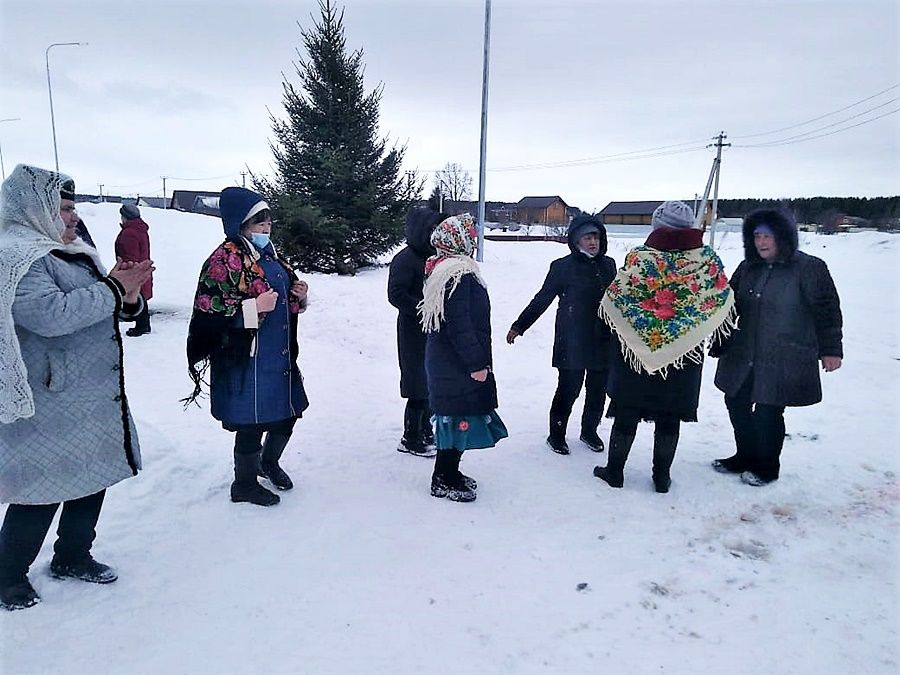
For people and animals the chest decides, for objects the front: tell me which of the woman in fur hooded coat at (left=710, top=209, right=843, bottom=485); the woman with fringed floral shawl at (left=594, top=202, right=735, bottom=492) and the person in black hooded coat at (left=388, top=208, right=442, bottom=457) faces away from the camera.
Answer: the woman with fringed floral shawl

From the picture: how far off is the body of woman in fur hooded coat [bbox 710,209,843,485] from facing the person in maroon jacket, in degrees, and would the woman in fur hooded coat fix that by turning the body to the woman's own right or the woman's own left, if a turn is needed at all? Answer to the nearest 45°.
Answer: approximately 45° to the woman's own right

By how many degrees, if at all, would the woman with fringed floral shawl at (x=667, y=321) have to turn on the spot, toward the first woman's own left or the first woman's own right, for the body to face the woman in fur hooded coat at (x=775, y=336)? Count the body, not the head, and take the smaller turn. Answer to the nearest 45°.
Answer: approximately 45° to the first woman's own right

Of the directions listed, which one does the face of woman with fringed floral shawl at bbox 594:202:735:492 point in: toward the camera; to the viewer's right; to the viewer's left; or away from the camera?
away from the camera

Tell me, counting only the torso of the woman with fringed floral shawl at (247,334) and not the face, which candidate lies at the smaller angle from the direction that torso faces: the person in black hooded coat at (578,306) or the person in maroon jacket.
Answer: the person in black hooded coat

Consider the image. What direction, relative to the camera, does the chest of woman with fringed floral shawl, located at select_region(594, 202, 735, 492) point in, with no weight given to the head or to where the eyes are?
away from the camera

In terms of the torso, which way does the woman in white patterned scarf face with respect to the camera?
to the viewer's right

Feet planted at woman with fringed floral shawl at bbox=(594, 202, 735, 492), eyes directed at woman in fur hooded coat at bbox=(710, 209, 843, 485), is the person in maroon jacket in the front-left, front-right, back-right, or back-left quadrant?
back-left

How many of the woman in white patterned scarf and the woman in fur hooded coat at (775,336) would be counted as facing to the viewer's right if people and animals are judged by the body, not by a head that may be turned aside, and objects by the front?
1

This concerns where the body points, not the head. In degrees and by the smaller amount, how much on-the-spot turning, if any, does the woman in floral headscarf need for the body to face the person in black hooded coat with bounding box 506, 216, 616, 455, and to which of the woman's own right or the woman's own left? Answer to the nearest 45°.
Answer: approximately 45° to the woman's own left

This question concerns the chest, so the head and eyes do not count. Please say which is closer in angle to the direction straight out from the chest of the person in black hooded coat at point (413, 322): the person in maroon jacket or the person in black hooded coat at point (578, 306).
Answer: the person in black hooded coat

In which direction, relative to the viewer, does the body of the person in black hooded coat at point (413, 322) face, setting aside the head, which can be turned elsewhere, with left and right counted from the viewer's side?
facing to the right of the viewer

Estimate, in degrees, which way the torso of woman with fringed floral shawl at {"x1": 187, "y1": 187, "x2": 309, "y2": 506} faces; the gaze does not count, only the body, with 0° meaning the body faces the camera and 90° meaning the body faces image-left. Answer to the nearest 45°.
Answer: approximately 315°
